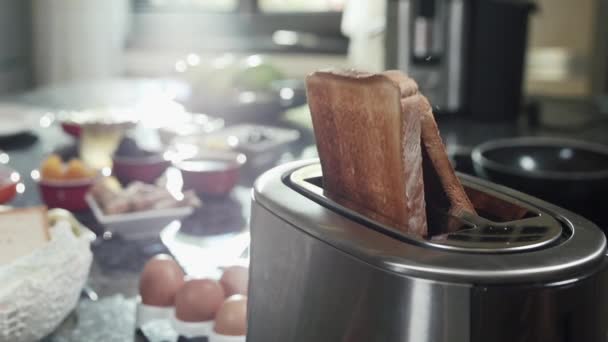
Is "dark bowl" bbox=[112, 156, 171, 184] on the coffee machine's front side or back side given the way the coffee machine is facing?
on the front side

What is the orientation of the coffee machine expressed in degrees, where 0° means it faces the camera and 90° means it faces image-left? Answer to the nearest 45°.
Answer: approximately 45°

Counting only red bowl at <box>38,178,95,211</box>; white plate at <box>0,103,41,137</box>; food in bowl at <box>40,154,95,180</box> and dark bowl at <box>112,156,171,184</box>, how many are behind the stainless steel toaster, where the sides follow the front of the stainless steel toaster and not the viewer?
4

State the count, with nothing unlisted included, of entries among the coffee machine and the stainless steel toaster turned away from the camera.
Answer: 0

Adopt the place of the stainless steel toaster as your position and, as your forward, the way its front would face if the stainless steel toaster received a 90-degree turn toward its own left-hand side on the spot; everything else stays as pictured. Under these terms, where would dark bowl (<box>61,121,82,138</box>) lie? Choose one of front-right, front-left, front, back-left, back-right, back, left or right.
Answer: left

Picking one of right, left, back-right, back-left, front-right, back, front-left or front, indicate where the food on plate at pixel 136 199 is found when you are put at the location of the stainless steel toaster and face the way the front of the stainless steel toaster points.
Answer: back
